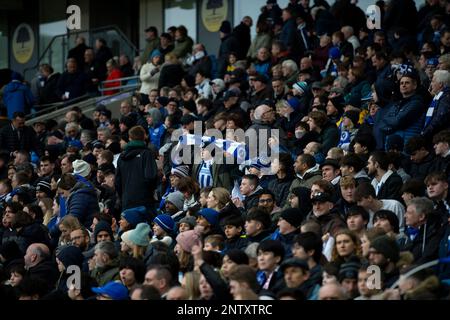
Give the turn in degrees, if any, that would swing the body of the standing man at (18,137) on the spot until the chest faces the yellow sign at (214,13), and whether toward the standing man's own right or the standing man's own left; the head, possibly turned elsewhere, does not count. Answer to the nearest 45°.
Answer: approximately 135° to the standing man's own left

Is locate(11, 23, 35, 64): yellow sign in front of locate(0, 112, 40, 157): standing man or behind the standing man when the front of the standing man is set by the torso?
behind

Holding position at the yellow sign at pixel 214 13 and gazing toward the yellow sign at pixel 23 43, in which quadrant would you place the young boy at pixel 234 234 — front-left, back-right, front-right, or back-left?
back-left

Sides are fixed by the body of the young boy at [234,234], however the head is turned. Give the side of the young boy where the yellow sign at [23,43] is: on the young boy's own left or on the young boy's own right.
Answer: on the young boy's own right

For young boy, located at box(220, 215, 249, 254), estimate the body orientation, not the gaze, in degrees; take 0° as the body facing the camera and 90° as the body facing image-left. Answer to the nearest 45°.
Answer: approximately 45°

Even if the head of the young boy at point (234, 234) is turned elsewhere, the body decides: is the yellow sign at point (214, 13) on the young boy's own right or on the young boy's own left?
on the young boy's own right

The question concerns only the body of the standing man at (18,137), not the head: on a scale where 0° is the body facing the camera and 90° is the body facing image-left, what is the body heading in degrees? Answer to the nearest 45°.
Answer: approximately 0°
